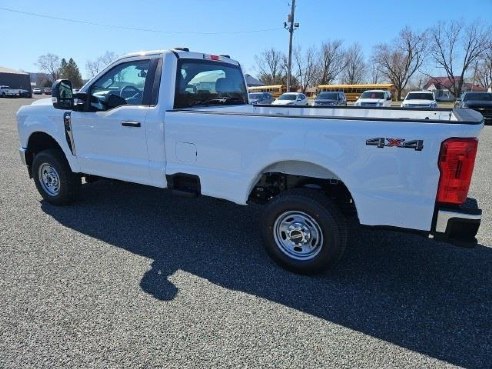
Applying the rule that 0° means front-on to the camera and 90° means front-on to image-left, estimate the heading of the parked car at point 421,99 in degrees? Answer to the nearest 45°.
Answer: approximately 0°

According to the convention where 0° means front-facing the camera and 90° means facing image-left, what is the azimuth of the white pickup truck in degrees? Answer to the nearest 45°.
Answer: approximately 135°

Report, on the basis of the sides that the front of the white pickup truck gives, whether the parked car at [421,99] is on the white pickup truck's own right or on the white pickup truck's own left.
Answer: on the white pickup truck's own right

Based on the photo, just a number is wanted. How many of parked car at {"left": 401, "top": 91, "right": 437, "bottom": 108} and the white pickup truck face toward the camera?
1

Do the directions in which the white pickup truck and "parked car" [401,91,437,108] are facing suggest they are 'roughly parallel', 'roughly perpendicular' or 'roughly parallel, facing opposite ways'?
roughly perpendicular

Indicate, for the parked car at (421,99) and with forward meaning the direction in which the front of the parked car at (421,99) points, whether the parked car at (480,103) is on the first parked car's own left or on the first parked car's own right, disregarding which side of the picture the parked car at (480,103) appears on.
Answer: on the first parked car's own left

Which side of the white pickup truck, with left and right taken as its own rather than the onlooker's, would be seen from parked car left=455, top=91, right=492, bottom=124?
right

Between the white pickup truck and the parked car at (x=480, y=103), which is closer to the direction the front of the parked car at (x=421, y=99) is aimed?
the white pickup truck

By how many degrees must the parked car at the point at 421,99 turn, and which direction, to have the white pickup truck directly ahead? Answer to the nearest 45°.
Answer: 0° — it already faces it
